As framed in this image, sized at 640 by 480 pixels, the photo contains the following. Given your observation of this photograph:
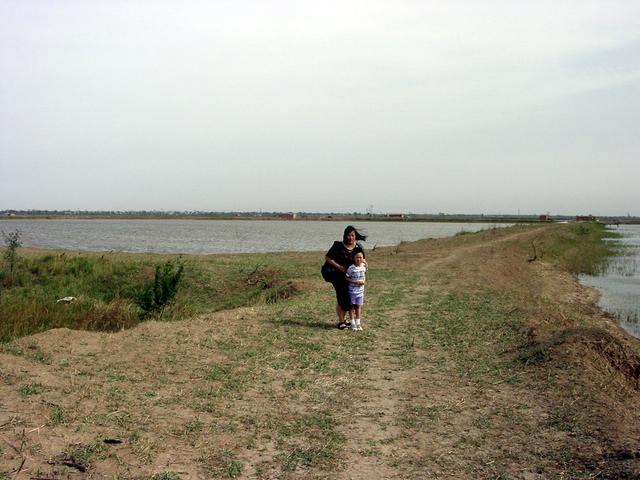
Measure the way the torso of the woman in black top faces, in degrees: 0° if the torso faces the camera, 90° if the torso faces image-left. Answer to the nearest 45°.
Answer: approximately 0°

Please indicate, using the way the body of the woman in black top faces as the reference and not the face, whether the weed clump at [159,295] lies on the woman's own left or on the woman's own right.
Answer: on the woman's own right
